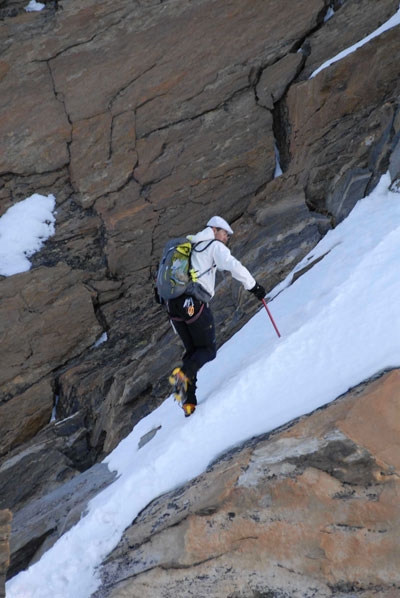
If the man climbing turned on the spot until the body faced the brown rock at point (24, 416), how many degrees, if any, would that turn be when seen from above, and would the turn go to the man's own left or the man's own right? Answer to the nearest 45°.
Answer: approximately 135° to the man's own left

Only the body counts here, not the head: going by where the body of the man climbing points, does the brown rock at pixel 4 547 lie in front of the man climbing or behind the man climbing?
behind

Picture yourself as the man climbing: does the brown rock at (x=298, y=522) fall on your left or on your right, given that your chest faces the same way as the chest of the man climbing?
on your right

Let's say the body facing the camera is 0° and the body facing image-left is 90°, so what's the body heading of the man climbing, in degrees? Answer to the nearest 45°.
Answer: approximately 270°
